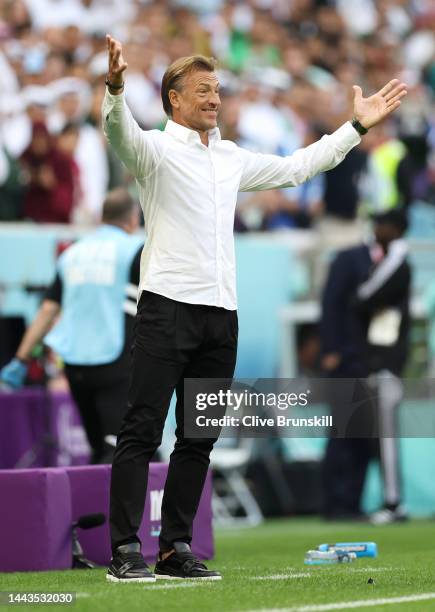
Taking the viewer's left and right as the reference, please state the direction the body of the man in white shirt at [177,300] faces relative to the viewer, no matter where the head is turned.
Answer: facing the viewer and to the right of the viewer

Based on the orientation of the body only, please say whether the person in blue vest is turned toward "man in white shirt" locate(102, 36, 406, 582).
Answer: no

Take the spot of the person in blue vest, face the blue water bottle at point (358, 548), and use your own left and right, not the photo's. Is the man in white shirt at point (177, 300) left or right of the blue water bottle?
right

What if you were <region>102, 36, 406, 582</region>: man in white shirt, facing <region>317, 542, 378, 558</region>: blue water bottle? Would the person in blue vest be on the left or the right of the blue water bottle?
left

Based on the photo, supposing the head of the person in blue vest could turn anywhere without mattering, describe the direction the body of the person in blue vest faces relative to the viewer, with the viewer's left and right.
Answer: facing away from the viewer and to the right of the viewer

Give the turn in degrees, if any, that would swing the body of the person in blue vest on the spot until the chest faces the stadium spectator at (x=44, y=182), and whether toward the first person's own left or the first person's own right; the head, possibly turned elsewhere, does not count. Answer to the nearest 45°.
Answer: approximately 45° to the first person's own left

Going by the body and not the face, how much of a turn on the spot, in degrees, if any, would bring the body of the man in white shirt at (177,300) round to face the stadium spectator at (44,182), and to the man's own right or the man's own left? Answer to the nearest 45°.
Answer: approximately 135° to the man's own left

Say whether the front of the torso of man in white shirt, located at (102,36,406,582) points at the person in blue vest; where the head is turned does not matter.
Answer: no

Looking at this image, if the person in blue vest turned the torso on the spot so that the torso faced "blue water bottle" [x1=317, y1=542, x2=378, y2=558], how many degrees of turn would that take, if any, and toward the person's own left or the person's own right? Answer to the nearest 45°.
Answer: approximately 90° to the person's own right

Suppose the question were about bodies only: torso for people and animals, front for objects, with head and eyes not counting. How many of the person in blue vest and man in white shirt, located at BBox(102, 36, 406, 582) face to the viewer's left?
0
